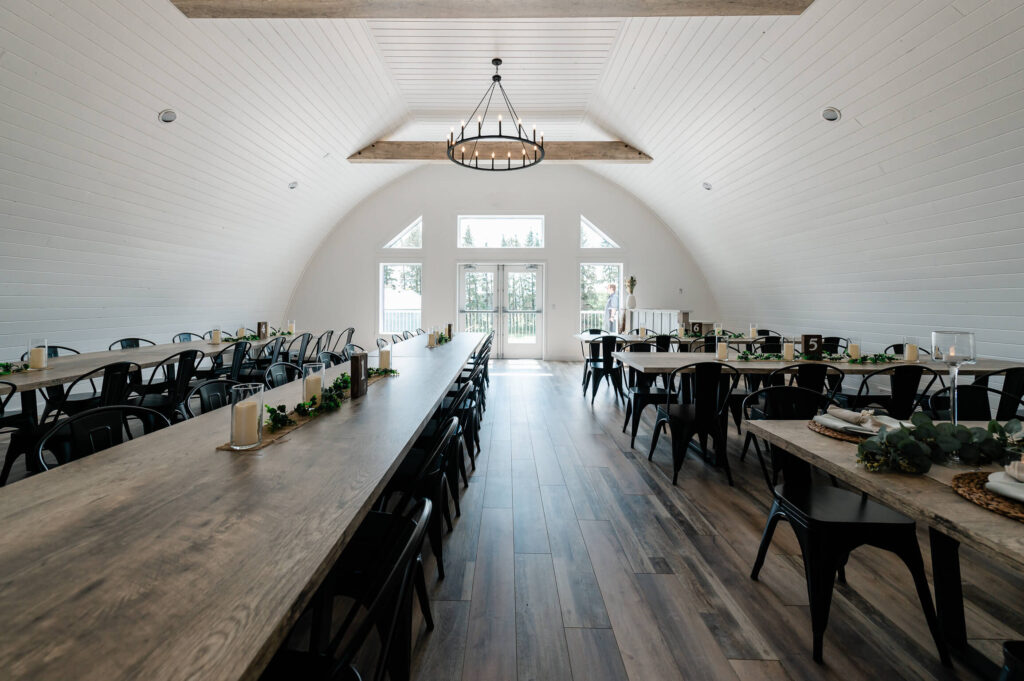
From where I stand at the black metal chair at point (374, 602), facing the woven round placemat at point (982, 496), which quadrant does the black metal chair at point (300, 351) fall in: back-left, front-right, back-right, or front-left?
back-left

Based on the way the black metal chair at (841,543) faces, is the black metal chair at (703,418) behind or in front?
behind

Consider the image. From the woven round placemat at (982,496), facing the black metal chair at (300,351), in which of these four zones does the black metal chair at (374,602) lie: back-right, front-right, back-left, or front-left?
front-left

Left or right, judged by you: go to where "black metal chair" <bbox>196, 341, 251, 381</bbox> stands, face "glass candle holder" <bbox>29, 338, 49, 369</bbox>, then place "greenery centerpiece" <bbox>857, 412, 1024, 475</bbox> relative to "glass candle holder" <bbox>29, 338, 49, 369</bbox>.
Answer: left

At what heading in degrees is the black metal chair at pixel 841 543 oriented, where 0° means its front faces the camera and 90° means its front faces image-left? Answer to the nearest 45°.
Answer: approximately 315°

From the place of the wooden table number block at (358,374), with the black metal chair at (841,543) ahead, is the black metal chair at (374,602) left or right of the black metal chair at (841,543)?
right

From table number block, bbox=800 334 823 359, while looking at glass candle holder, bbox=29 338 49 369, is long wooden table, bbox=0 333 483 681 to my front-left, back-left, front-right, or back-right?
front-left
